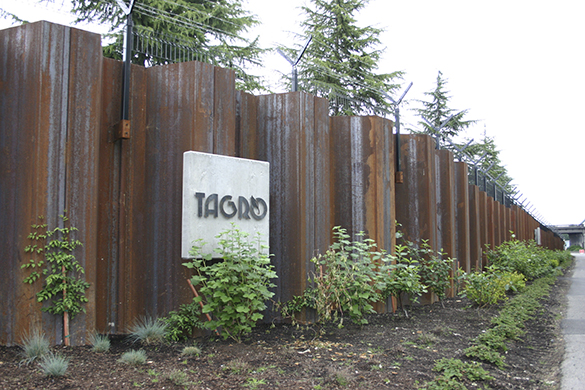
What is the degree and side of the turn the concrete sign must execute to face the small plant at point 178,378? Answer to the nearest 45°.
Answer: approximately 45° to its right

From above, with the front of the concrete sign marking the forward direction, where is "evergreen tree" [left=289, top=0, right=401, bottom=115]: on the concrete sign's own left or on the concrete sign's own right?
on the concrete sign's own left

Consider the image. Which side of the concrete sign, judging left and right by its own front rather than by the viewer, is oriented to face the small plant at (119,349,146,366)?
right

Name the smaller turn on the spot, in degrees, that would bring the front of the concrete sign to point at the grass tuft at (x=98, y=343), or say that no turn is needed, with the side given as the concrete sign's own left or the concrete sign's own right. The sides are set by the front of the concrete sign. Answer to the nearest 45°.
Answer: approximately 90° to the concrete sign's own right

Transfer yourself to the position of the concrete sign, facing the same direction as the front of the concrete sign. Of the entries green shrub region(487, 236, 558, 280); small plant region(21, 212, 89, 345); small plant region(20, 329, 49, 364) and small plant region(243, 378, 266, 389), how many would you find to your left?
1

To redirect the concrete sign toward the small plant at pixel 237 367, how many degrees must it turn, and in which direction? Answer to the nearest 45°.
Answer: approximately 45° to its right

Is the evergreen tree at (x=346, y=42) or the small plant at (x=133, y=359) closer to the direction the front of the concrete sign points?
the small plant

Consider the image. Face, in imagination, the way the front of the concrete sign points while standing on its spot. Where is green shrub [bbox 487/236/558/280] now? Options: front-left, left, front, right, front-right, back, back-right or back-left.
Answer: left

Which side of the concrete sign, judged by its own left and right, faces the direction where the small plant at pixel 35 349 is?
right

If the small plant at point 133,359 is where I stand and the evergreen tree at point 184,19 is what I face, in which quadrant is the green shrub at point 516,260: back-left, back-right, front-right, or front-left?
front-right
